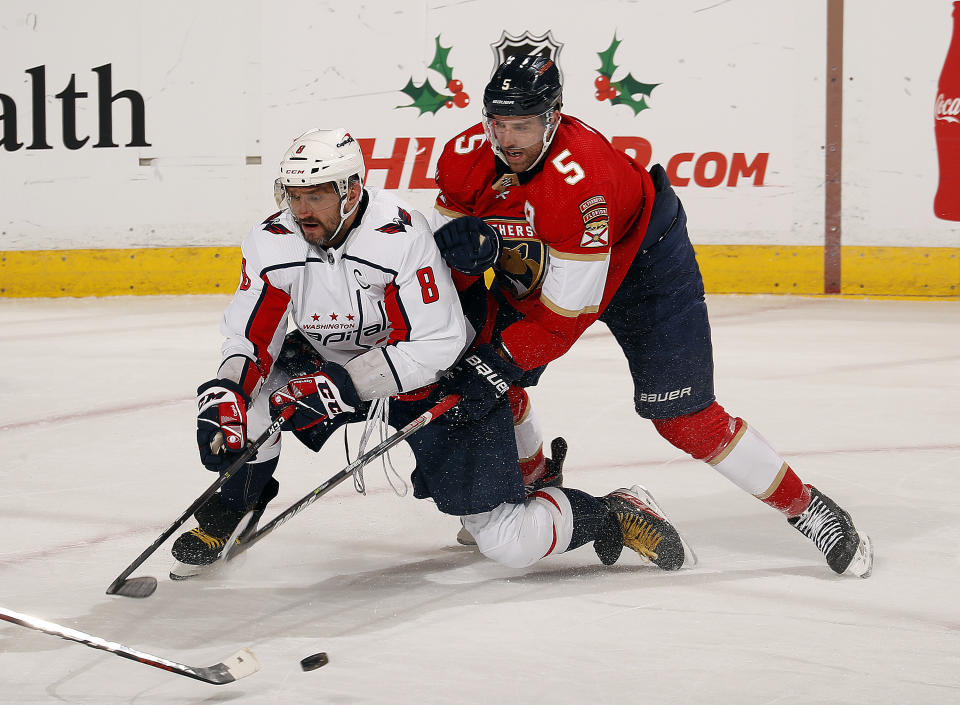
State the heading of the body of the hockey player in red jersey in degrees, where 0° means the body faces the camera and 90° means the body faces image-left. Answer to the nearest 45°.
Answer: approximately 45°

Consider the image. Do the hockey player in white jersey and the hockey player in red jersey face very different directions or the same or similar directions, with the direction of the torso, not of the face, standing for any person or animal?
same or similar directions

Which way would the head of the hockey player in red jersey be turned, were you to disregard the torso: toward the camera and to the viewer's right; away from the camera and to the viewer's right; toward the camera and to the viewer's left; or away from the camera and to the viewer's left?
toward the camera and to the viewer's left

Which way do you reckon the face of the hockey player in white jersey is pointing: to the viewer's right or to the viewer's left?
to the viewer's left

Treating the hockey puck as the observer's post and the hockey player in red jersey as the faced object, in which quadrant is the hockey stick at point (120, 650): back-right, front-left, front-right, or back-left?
back-left

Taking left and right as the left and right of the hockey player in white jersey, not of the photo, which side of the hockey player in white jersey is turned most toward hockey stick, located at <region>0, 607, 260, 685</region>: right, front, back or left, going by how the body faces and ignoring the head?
front

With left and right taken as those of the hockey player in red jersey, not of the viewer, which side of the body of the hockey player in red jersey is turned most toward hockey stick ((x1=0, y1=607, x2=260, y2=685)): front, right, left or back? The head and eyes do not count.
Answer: front

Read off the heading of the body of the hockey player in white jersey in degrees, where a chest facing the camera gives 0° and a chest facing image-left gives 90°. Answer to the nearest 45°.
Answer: approximately 45°

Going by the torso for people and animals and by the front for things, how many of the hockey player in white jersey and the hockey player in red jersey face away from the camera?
0
